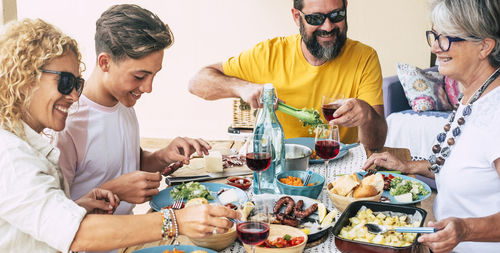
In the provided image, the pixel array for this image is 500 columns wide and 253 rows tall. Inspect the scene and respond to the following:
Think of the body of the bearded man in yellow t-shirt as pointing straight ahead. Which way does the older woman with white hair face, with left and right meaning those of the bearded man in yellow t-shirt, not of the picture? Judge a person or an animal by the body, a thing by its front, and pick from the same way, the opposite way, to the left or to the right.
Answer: to the right

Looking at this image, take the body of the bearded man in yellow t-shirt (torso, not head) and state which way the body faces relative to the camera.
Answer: toward the camera

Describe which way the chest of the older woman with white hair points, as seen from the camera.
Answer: to the viewer's left

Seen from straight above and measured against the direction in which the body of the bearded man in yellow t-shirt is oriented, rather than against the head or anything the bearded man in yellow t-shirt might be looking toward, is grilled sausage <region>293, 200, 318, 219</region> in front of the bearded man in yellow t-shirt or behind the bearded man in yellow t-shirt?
in front

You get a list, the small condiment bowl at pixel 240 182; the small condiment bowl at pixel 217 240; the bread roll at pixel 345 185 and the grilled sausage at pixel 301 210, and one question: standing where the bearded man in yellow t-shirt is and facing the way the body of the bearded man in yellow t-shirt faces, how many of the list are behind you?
0

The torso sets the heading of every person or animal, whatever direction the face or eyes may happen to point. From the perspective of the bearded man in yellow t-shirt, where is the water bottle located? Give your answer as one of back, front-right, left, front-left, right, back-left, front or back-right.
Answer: front

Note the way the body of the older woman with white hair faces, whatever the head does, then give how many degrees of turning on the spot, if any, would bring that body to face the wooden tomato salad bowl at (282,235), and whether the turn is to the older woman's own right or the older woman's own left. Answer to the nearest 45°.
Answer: approximately 45° to the older woman's own left

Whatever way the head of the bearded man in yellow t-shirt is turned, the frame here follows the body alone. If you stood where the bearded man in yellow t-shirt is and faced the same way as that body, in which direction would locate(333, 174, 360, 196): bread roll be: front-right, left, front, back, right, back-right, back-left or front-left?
front

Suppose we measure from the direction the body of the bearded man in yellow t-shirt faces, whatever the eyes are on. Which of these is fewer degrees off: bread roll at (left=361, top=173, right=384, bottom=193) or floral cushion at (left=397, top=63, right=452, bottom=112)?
the bread roll

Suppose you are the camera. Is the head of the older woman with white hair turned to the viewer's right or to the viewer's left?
to the viewer's left

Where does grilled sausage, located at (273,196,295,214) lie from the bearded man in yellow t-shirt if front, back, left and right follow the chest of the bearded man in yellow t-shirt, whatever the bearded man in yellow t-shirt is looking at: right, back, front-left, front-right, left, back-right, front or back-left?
front

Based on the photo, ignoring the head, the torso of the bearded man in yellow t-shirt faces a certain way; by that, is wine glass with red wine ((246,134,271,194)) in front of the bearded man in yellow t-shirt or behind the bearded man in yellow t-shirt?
in front

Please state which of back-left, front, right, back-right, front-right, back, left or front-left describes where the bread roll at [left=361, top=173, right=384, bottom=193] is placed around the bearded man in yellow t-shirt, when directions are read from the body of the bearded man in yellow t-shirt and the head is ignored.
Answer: front

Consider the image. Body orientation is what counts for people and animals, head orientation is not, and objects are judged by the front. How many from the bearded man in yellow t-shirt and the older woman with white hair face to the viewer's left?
1
